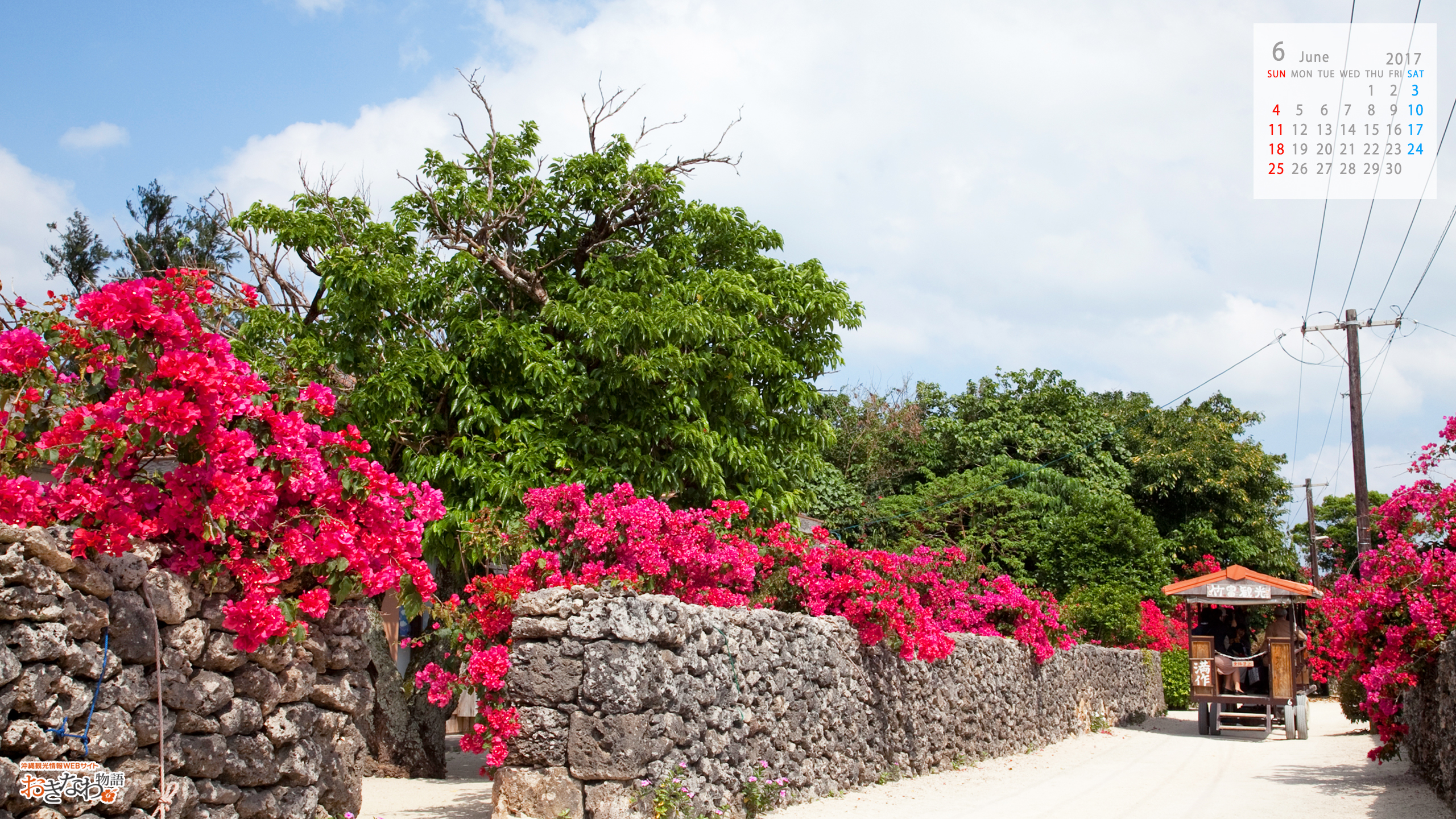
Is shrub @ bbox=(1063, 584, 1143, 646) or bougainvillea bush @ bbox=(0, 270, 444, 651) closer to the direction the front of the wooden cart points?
the shrub

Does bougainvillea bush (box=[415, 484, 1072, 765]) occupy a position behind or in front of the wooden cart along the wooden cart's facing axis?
behind

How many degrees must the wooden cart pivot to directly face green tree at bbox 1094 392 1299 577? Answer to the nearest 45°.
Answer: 0° — it already faces it

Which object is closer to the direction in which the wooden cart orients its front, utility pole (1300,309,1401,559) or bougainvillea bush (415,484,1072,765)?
the utility pole

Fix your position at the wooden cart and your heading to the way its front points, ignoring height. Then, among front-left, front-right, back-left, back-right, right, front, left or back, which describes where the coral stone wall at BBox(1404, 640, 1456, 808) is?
back

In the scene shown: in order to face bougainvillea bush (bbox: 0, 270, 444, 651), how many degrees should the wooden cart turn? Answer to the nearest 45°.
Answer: approximately 180°

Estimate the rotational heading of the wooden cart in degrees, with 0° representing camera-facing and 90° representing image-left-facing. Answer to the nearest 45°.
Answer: approximately 180°

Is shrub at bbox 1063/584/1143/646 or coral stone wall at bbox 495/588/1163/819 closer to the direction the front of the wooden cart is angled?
the shrub

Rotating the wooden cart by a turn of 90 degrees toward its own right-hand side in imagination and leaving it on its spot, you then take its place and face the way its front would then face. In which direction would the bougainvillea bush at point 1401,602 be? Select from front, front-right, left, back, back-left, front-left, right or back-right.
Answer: right

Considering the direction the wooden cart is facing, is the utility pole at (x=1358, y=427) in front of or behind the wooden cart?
in front

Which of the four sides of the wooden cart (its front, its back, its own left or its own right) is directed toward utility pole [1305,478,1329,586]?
front
